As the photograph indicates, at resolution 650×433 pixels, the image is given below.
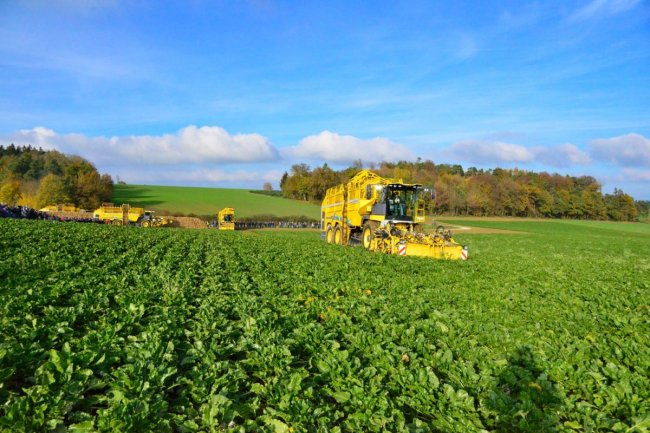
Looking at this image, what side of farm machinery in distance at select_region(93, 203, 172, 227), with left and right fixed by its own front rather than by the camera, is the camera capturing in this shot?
right

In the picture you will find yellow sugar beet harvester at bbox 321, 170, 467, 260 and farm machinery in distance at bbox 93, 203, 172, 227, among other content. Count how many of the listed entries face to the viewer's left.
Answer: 0

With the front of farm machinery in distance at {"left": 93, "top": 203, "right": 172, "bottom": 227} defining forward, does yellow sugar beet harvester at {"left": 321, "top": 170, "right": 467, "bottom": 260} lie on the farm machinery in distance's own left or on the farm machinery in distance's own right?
on the farm machinery in distance's own right

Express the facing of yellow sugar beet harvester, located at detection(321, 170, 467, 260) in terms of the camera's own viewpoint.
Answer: facing the viewer and to the right of the viewer

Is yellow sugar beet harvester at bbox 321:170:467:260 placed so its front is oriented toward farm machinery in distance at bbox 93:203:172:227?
no
